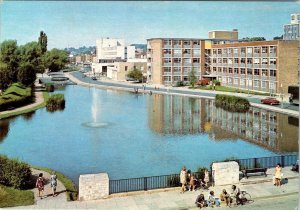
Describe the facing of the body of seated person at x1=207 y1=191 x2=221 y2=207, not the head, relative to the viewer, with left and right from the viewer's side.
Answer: facing the viewer and to the right of the viewer

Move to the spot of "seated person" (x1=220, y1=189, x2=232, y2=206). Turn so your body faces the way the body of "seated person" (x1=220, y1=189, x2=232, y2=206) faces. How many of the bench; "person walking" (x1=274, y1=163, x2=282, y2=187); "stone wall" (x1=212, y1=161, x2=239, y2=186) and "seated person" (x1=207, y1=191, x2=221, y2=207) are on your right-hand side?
1

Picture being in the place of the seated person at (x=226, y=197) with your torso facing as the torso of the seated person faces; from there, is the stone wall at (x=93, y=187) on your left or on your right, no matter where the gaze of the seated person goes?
on your right

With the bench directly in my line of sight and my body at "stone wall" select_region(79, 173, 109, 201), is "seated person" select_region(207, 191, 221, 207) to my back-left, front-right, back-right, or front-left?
front-right

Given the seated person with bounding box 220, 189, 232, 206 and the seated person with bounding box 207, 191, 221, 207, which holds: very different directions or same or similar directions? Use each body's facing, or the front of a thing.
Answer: same or similar directions

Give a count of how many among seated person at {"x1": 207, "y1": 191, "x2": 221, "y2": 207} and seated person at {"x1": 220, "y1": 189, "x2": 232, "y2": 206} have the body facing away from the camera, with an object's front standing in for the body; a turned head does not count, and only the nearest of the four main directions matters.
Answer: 0

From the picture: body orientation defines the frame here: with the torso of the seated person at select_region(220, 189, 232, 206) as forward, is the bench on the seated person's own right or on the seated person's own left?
on the seated person's own left

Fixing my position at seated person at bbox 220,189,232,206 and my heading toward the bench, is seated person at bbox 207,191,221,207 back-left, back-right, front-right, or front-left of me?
back-left

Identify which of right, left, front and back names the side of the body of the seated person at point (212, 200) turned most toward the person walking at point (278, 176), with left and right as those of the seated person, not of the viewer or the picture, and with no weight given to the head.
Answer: left

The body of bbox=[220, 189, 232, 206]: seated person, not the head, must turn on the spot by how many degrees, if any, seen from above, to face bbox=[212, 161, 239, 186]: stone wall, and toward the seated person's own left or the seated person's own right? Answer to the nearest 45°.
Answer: approximately 135° to the seated person's own left

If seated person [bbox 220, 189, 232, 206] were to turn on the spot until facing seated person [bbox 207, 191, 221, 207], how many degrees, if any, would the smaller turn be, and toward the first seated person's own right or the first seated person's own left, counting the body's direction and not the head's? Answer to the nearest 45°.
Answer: approximately 90° to the first seated person's own right

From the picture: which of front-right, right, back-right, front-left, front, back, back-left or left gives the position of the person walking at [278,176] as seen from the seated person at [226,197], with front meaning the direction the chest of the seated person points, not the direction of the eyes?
left

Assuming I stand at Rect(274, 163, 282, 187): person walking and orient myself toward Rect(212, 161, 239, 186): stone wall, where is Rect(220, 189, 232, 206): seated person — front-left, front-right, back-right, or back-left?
front-left

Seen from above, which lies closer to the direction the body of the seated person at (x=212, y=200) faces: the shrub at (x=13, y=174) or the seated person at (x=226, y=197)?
the seated person

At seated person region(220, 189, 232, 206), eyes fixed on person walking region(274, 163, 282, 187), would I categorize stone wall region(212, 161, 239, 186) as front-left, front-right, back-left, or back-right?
front-left
